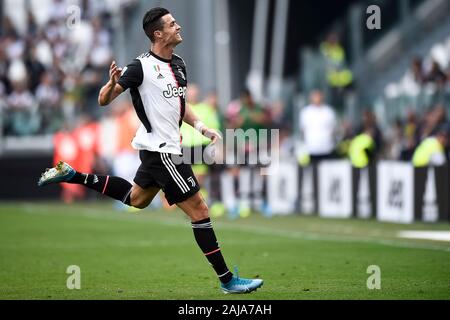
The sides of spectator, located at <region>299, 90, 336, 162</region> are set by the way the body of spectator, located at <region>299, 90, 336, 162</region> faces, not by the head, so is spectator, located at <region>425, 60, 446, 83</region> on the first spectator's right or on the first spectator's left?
on the first spectator's left

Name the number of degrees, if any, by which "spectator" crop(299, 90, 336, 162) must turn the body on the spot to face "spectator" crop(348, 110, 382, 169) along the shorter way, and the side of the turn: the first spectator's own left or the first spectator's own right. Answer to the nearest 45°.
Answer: approximately 45° to the first spectator's own left

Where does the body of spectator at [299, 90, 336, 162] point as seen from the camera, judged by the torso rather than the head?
toward the camera

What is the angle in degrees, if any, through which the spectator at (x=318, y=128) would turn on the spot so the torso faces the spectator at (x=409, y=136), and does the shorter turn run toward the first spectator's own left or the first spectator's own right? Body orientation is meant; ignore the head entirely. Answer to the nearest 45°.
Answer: approximately 45° to the first spectator's own left

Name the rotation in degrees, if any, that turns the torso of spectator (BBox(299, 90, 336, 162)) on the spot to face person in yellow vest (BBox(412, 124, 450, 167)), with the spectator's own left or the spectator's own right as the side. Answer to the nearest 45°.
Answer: approximately 45° to the spectator's own left
